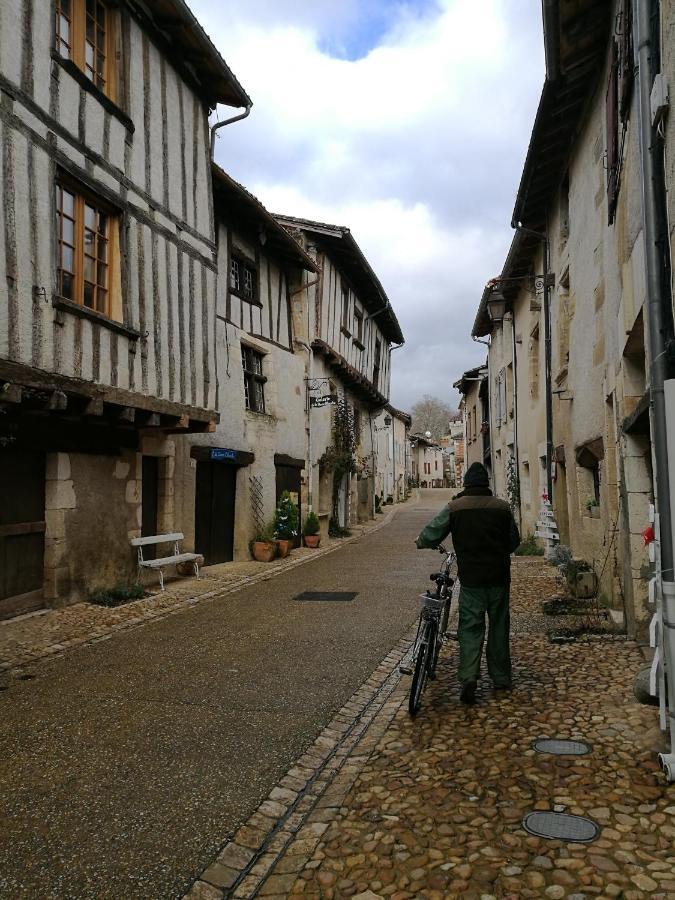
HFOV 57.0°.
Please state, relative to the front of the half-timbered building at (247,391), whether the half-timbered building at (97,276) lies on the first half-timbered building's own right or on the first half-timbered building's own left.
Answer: on the first half-timbered building's own right

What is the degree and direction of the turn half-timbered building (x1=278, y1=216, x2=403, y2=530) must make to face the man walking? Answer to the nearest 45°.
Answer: approximately 45° to its right

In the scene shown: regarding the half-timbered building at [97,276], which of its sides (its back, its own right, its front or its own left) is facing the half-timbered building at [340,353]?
left

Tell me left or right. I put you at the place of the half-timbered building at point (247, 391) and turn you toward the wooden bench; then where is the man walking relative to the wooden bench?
left

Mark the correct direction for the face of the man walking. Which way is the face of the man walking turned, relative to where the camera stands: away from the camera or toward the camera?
away from the camera

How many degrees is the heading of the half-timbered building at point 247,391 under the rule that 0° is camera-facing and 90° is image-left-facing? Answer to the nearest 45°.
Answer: approximately 315°

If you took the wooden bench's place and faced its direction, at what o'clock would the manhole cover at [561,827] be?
The manhole cover is roughly at 1 o'clock from the wooden bench.

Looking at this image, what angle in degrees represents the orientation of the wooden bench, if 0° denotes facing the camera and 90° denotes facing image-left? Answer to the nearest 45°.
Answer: approximately 315°

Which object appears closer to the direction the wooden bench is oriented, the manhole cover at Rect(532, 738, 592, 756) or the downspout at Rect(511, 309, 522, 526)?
the manhole cover

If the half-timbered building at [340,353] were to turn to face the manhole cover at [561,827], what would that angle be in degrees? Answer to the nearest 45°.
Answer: approximately 45° to its right
